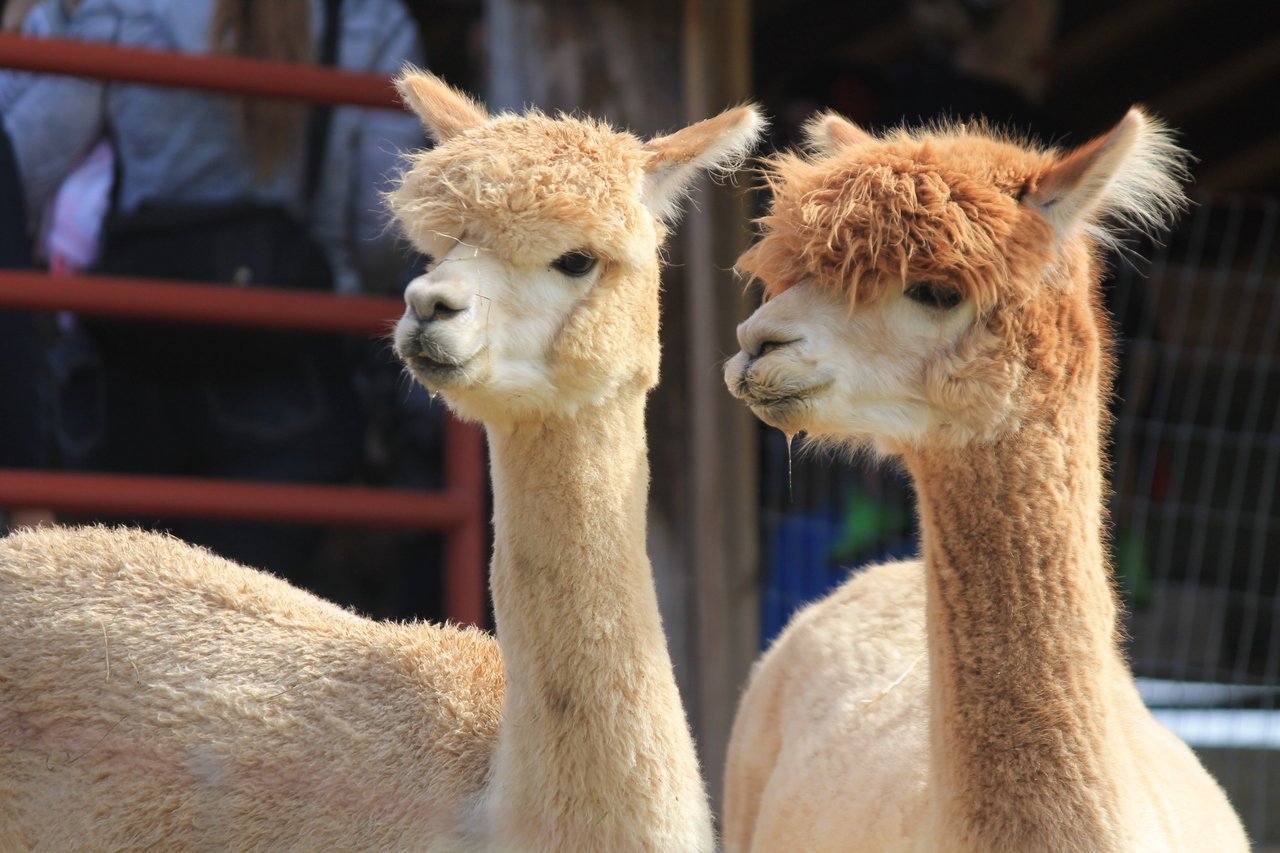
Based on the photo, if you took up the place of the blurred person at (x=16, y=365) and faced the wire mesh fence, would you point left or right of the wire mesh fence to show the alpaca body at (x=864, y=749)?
right

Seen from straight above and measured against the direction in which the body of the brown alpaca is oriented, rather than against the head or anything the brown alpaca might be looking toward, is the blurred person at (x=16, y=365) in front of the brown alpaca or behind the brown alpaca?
behind

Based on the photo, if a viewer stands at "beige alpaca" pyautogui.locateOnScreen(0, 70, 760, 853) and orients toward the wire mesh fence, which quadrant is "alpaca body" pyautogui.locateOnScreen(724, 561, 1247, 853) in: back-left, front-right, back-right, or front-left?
front-right

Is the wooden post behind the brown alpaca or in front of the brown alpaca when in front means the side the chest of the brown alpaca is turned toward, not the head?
behind

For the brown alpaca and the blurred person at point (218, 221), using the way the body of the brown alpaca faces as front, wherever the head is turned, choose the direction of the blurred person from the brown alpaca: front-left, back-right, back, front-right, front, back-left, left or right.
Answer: back

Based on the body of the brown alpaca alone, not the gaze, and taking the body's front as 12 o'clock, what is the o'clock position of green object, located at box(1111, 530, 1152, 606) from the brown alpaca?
The green object is roughly at 8 o'clock from the brown alpaca.

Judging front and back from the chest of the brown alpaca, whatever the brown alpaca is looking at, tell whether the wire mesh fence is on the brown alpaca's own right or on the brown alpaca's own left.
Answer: on the brown alpaca's own left

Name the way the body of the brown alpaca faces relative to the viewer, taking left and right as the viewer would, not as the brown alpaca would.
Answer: facing the viewer and to the right of the viewer
